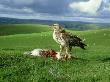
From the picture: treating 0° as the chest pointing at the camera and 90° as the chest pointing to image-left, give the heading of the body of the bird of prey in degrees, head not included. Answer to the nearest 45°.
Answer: approximately 90°
